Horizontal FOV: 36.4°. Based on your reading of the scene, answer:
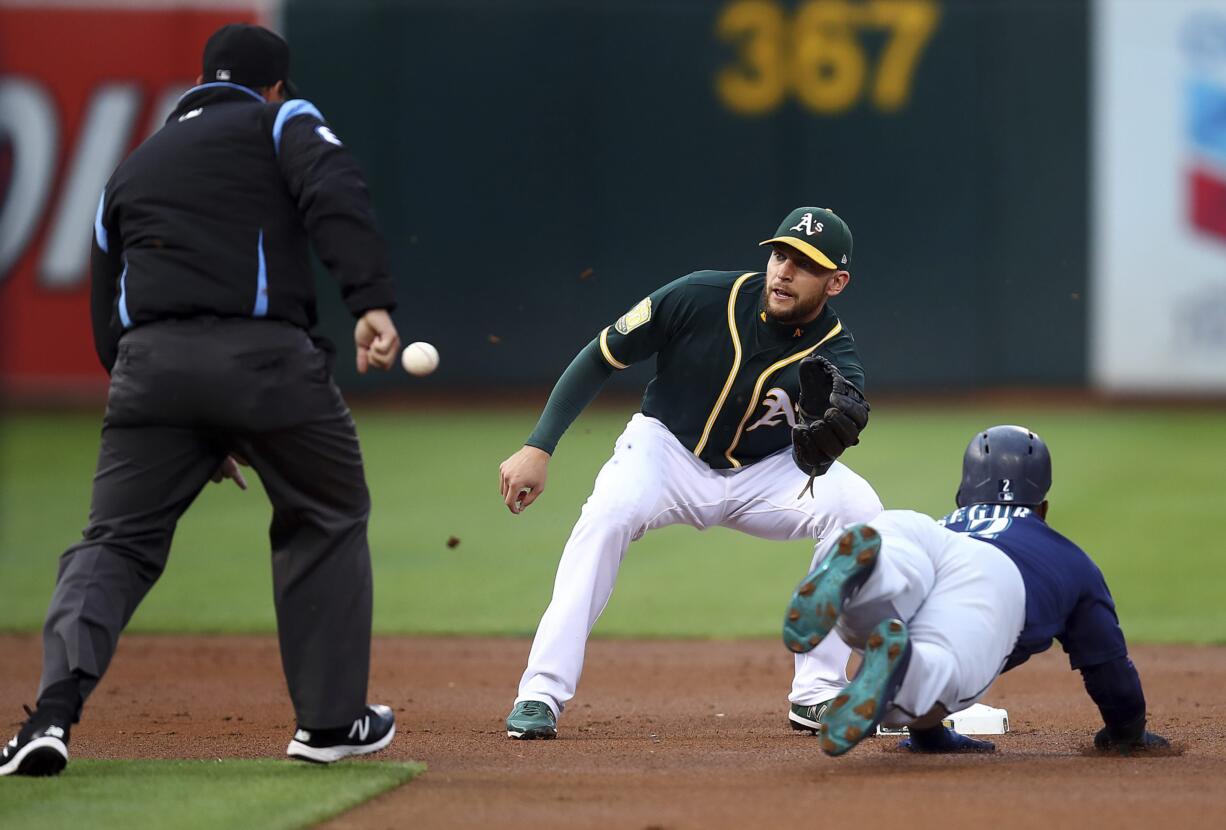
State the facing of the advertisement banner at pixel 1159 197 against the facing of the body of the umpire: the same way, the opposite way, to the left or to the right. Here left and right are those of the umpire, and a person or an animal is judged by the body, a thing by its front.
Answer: the opposite way

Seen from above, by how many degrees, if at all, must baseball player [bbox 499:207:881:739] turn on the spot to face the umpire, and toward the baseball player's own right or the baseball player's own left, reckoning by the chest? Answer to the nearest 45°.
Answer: approximately 45° to the baseball player's own right

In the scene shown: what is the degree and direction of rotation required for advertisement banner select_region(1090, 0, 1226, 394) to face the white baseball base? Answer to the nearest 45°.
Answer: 0° — it already faces it

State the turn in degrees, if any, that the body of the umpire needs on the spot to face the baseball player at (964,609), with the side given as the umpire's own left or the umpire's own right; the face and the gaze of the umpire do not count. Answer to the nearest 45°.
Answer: approximately 45° to the umpire's own right

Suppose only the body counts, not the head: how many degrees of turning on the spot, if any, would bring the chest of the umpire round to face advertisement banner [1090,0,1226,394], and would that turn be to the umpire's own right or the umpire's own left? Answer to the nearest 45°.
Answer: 0° — they already face it

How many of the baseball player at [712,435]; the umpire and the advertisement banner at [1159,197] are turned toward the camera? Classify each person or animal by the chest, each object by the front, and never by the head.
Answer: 2

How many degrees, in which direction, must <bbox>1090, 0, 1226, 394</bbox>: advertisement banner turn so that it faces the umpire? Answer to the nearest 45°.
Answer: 0° — it already faces them

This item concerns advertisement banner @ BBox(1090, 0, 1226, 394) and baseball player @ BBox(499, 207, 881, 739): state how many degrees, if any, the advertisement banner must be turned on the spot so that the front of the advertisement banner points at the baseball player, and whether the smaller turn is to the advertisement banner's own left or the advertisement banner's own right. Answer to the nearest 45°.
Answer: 0° — it already faces them

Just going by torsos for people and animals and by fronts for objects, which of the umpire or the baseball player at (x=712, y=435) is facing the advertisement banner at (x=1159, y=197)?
the umpire

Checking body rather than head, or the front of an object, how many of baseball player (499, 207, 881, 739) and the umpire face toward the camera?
1

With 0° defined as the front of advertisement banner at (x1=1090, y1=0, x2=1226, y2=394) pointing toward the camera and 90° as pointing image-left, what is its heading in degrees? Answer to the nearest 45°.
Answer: approximately 0°

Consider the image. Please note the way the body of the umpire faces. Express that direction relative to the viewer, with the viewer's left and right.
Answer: facing away from the viewer and to the right of the viewer
